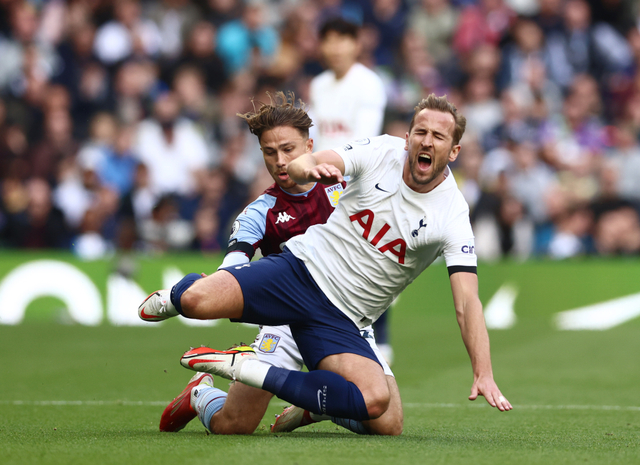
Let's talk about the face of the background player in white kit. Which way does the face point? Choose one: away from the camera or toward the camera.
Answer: toward the camera

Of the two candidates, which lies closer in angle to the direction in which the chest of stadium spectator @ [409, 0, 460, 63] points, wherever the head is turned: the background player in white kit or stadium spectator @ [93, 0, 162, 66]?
the background player in white kit

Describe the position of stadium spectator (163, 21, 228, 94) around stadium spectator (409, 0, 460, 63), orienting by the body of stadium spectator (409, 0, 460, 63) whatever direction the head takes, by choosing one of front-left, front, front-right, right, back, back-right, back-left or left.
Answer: right

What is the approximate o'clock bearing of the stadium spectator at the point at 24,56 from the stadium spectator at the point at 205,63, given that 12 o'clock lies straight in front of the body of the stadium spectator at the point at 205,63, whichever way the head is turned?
the stadium spectator at the point at 24,56 is roughly at 3 o'clock from the stadium spectator at the point at 205,63.

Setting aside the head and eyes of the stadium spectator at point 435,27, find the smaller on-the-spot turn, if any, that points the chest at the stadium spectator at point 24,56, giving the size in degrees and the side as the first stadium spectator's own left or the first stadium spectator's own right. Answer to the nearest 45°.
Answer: approximately 90° to the first stadium spectator's own right

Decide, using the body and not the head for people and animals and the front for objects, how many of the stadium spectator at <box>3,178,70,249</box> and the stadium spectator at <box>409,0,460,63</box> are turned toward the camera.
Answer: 2

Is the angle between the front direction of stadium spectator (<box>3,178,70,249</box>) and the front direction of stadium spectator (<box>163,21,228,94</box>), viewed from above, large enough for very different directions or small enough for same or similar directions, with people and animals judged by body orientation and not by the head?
same or similar directions

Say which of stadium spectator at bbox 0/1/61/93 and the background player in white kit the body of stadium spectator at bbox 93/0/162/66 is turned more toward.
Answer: the background player in white kit

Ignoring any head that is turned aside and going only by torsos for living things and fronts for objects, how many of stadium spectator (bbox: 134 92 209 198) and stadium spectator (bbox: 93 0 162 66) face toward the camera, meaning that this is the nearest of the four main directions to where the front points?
2

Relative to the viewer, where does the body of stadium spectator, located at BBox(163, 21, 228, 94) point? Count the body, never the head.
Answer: toward the camera

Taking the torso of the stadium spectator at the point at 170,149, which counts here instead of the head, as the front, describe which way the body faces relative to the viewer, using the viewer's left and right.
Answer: facing the viewer

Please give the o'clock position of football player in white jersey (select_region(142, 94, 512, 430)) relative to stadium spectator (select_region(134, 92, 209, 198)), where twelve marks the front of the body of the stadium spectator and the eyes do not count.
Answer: The football player in white jersey is roughly at 12 o'clock from the stadium spectator.
